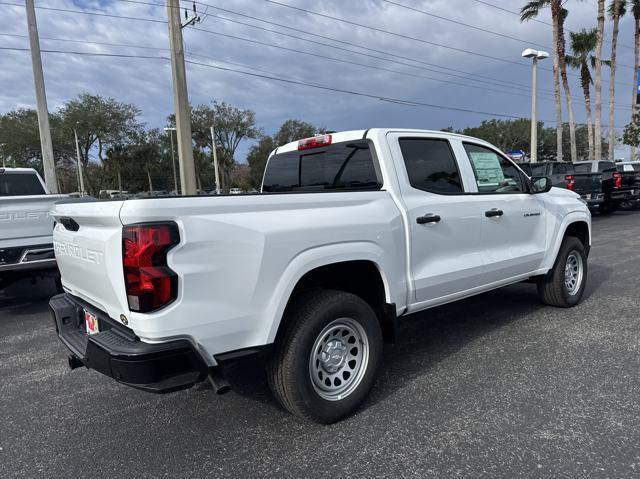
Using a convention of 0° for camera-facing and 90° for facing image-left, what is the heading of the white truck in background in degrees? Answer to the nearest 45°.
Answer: approximately 180°

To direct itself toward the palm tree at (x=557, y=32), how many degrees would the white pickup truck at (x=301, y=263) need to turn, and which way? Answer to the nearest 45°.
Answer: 0° — it already faces it

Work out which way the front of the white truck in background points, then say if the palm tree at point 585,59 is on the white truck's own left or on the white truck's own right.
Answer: on the white truck's own right

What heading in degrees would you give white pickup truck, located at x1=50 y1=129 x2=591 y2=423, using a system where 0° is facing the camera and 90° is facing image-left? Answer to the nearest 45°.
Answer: approximately 225°

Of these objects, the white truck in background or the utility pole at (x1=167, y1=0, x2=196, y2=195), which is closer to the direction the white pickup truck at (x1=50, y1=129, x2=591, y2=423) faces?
the utility pole

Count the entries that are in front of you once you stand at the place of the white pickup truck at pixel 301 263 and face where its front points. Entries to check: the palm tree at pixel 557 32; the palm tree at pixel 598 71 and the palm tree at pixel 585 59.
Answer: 3

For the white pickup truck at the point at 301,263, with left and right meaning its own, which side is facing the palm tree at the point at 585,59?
front

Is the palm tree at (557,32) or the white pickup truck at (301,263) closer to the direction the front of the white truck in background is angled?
the palm tree

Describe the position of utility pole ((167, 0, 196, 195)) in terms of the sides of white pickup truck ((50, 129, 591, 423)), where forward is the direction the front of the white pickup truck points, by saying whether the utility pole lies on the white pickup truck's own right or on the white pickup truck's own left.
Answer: on the white pickup truck's own left

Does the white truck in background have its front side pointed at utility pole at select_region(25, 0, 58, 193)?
yes

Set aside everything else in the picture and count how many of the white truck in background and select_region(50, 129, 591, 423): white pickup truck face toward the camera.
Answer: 0

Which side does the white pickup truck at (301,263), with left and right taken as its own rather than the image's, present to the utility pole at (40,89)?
left

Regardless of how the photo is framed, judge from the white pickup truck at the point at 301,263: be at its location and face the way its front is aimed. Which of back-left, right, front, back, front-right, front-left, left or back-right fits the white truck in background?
left
